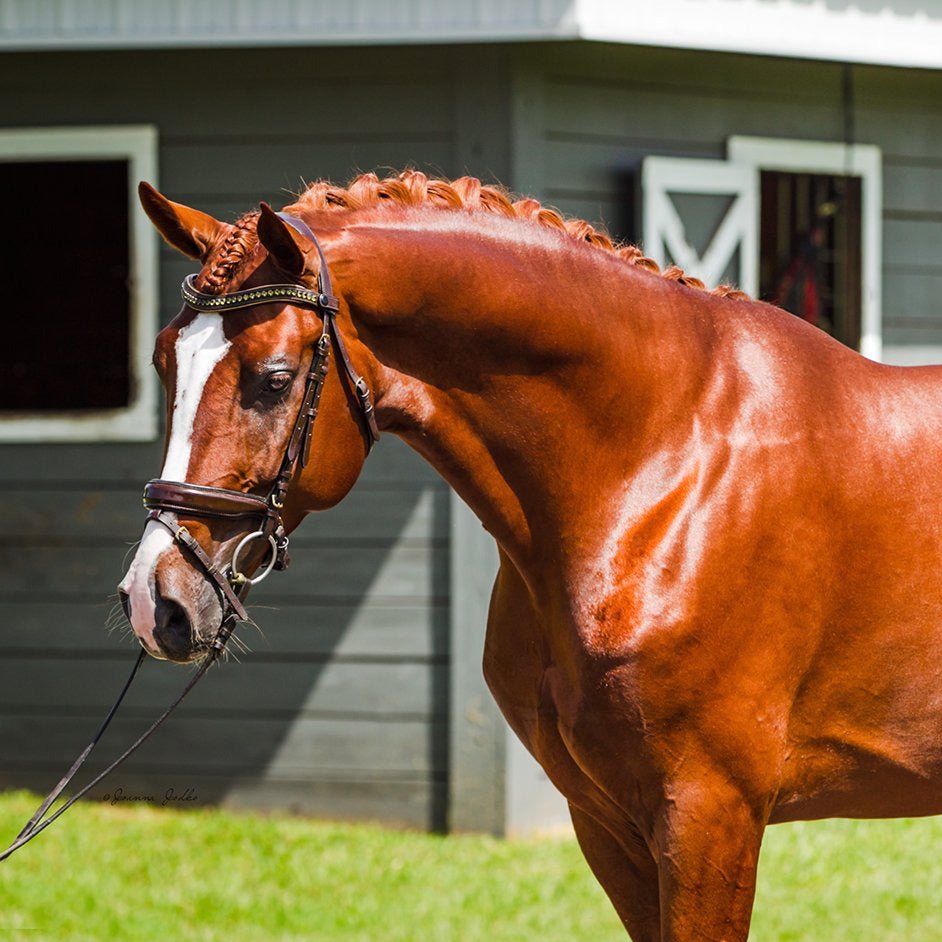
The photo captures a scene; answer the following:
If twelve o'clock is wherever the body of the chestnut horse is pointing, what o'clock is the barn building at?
The barn building is roughly at 4 o'clock from the chestnut horse.

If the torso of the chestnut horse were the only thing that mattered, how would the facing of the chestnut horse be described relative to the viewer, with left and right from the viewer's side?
facing the viewer and to the left of the viewer
